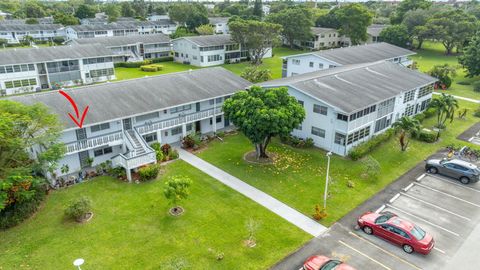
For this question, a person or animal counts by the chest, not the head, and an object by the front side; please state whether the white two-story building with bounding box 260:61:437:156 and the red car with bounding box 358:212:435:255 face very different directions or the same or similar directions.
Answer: very different directions

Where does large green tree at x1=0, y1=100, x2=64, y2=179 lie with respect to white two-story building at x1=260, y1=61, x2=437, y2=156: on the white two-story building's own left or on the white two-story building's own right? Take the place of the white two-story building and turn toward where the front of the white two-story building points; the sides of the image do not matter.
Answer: on the white two-story building's own right

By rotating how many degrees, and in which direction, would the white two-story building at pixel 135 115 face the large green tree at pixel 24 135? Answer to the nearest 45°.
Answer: approximately 90° to its right

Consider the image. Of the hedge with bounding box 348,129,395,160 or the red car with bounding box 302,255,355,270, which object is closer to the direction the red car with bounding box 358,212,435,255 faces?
the hedge

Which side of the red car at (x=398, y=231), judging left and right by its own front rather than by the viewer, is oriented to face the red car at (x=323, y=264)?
left

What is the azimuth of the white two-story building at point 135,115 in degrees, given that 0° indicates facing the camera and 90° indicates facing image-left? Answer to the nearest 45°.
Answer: approximately 315°

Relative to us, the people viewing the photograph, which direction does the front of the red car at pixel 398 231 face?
facing away from the viewer and to the left of the viewer

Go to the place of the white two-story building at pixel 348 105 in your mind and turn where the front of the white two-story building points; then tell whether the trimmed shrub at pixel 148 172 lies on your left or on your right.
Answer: on your right

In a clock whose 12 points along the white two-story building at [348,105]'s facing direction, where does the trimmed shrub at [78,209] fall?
The trimmed shrub is roughly at 3 o'clock from the white two-story building.

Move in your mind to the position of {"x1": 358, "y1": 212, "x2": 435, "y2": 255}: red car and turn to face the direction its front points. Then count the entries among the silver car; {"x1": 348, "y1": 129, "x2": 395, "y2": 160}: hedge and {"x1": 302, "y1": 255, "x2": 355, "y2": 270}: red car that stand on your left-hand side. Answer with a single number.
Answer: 1

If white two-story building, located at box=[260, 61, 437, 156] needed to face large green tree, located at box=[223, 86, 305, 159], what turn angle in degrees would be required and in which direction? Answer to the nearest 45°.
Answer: approximately 90° to its right
